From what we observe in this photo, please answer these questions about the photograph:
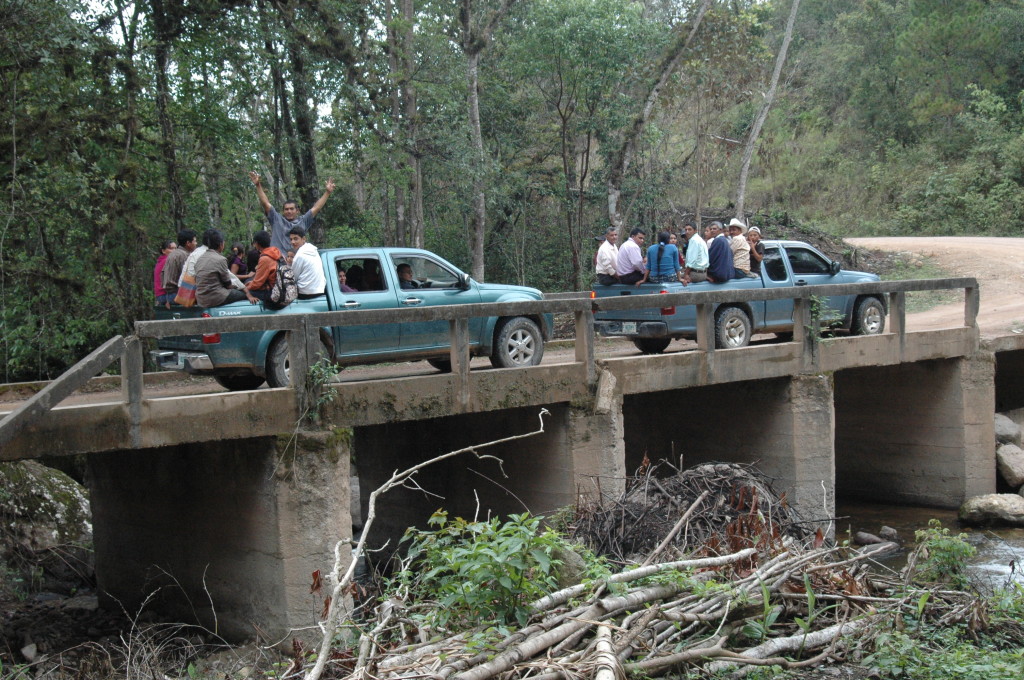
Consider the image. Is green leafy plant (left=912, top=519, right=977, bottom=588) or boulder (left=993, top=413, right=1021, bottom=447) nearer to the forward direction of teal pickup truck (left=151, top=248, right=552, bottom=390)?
the boulder

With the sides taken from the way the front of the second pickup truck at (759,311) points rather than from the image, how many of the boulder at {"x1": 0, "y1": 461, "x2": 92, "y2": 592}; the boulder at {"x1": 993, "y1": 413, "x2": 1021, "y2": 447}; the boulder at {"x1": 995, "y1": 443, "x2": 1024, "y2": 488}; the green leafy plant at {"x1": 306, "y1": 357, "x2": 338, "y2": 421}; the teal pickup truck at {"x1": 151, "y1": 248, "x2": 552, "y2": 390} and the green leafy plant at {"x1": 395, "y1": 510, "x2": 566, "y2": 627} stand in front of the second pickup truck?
2

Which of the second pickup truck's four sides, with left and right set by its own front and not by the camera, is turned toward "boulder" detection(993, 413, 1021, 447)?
front

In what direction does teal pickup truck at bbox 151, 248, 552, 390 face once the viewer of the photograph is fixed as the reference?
facing away from the viewer and to the right of the viewer

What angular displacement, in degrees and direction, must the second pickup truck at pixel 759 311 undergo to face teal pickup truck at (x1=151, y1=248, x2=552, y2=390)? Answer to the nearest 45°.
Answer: approximately 180°

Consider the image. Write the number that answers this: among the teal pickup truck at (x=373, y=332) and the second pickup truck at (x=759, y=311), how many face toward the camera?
0

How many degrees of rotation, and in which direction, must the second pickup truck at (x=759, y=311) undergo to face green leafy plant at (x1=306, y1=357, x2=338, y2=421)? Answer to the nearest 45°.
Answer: approximately 180°

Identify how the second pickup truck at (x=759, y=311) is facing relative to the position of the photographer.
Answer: facing away from the viewer and to the right of the viewer

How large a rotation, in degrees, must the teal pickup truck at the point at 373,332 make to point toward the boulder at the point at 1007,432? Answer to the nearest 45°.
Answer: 0° — it already faces it

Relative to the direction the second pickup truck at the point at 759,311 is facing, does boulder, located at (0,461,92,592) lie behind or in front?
behind

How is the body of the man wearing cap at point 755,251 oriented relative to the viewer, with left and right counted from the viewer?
facing the viewer and to the left of the viewer
